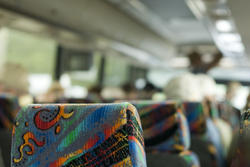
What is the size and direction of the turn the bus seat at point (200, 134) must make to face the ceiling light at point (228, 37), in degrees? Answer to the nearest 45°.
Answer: approximately 45° to its left

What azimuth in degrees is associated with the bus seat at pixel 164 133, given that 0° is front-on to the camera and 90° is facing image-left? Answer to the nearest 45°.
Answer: approximately 225°

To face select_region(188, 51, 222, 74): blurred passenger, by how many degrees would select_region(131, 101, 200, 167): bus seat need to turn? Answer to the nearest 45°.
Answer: approximately 45° to its left

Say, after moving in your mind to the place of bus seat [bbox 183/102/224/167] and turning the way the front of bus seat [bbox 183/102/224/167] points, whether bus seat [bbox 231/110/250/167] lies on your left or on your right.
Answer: on your right

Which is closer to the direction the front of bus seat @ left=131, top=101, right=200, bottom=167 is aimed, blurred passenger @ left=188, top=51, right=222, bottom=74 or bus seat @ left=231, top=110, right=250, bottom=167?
the blurred passenger

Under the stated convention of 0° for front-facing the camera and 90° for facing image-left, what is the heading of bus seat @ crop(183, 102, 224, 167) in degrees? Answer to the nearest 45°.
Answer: approximately 225°

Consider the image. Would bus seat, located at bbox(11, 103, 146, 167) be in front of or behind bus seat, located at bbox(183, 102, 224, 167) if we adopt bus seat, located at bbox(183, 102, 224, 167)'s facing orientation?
behind
